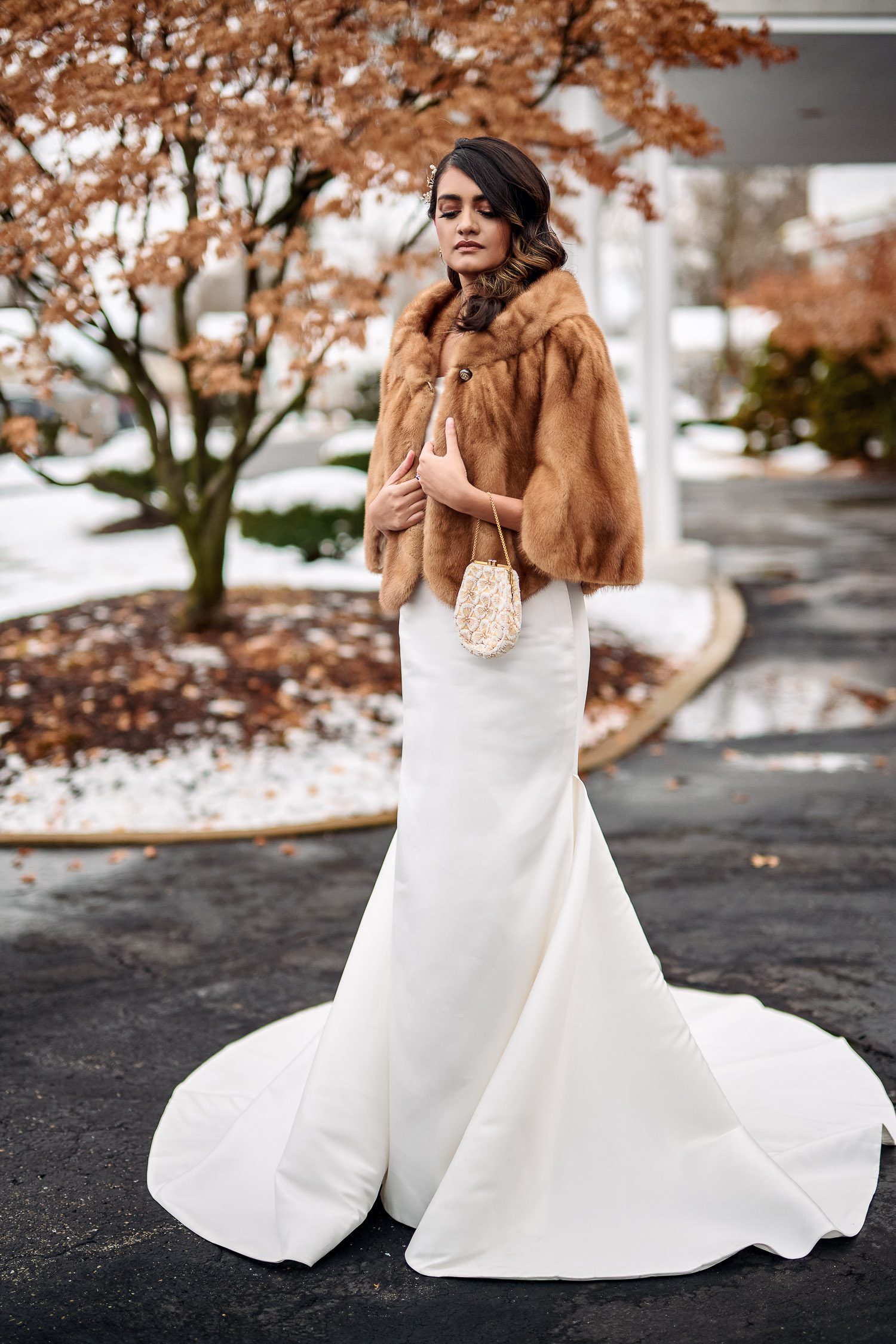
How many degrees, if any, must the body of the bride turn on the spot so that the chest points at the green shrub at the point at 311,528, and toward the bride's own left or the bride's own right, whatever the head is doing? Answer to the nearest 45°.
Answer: approximately 135° to the bride's own right

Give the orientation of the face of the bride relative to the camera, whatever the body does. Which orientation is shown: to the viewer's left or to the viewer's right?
to the viewer's left

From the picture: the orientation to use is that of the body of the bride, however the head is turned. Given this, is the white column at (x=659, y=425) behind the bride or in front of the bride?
behind

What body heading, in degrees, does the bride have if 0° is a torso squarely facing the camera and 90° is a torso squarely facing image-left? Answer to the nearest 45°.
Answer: approximately 45°
